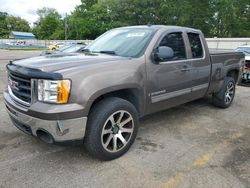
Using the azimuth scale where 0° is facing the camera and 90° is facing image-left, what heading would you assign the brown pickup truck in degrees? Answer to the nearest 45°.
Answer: approximately 45°
